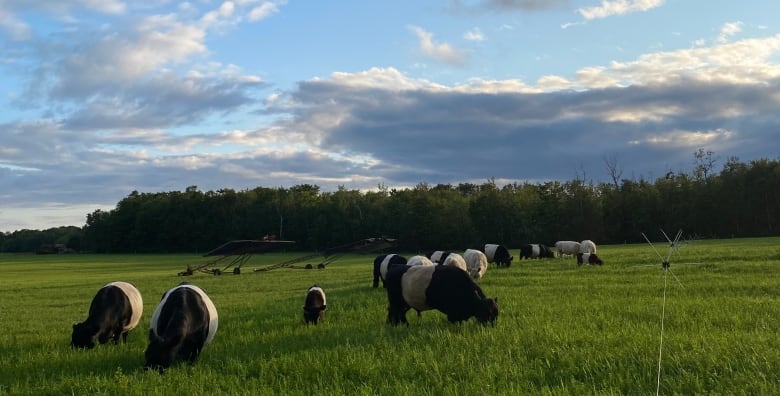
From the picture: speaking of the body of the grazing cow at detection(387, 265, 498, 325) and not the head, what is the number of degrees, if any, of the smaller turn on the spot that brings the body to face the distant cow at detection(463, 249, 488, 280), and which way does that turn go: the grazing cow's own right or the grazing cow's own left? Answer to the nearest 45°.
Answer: approximately 90° to the grazing cow's own left

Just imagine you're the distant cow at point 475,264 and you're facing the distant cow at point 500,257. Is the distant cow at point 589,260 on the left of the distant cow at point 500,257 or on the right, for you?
right

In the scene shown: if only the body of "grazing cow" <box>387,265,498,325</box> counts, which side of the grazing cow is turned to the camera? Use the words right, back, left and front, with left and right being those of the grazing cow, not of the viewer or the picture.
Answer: right

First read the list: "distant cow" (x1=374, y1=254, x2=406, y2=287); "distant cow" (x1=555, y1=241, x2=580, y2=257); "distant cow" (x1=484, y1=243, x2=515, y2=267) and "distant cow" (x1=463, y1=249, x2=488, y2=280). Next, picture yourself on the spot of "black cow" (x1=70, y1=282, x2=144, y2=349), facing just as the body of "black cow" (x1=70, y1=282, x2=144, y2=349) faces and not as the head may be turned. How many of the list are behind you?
4

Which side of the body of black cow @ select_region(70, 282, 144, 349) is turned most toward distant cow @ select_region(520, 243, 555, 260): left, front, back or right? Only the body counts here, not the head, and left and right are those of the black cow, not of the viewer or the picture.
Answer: back

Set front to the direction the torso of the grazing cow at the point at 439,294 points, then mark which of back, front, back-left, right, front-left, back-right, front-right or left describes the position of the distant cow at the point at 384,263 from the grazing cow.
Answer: left

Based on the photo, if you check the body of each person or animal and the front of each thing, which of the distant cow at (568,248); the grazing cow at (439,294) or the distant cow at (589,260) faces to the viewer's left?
the distant cow at (568,248)

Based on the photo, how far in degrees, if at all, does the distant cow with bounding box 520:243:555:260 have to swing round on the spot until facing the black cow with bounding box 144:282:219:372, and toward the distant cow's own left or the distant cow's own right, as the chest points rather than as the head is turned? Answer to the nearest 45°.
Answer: approximately 90° to the distant cow's own right

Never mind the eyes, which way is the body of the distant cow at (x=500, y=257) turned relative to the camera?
to the viewer's right

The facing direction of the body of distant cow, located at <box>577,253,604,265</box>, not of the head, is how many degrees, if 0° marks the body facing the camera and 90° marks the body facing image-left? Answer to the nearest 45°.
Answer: approximately 270°

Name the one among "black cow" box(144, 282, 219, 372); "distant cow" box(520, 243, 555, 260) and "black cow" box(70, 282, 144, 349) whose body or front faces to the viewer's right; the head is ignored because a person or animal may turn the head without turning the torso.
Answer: the distant cow

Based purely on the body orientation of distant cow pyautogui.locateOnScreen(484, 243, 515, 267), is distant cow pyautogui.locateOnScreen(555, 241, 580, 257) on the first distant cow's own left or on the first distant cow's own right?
on the first distant cow's own left

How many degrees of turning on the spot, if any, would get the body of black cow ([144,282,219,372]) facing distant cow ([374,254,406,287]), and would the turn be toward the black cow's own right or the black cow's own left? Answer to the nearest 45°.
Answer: approximately 180°

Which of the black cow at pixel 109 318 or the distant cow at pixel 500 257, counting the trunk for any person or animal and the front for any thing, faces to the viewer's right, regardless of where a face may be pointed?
the distant cow
